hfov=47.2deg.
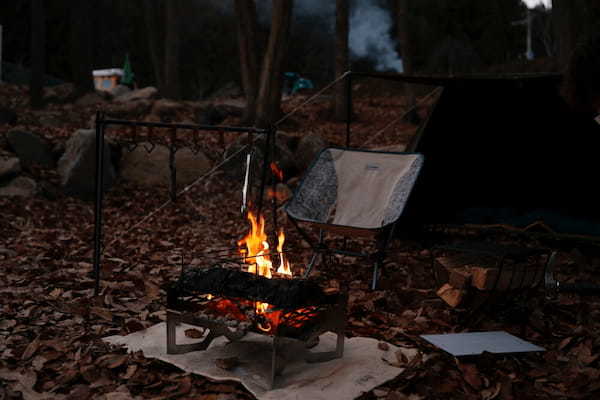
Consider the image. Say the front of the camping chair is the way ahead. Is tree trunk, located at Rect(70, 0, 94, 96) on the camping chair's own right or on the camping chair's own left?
on the camping chair's own right

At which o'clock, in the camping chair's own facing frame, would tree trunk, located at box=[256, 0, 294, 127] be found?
The tree trunk is roughly at 4 o'clock from the camping chair.

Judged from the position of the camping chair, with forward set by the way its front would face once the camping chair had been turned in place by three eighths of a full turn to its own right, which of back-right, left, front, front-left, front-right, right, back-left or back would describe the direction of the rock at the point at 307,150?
front

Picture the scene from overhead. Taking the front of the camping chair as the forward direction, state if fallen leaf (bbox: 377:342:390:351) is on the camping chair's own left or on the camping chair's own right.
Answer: on the camping chair's own left

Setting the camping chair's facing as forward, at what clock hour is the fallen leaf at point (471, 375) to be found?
The fallen leaf is roughly at 10 o'clock from the camping chair.

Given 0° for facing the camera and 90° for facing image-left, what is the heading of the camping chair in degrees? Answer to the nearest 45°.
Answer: approximately 45°

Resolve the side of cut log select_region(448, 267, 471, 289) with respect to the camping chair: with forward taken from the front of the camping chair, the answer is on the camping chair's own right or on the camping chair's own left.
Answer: on the camping chair's own left

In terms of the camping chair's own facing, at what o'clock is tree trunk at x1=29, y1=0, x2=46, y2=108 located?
The tree trunk is roughly at 3 o'clock from the camping chair.

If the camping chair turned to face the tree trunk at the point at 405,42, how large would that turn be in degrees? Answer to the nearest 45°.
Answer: approximately 135° to its right

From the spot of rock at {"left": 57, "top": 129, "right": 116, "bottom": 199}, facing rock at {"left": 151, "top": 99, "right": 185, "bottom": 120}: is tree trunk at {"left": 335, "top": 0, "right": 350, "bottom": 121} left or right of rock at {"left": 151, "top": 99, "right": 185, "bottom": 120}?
right
